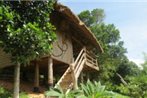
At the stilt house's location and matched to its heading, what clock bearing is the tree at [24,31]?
The tree is roughly at 2 o'clock from the stilt house.

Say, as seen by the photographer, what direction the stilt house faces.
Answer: facing the viewer and to the right of the viewer
